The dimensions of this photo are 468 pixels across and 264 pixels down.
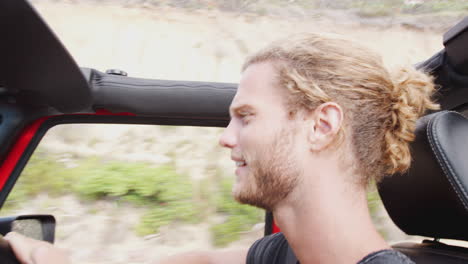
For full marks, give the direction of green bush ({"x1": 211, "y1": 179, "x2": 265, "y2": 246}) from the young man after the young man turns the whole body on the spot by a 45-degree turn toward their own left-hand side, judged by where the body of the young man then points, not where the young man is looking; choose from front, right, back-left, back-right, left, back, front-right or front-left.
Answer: back-right

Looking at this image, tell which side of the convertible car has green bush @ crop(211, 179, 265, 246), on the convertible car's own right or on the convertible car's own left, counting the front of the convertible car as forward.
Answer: on the convertible car's own right

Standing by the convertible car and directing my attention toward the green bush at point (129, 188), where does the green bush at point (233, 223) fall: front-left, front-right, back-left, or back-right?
front-right

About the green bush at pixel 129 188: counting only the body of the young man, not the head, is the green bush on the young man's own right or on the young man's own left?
on the young man's own right

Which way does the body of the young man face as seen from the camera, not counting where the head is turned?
to the viewer's left

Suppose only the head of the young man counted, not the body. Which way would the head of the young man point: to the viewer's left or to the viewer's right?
to the viewer's left

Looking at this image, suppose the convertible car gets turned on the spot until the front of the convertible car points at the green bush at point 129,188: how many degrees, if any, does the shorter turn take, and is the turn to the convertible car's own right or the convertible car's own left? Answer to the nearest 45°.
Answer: approximately 90° to the convertible car's own right

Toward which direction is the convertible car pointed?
to the viewer's left
